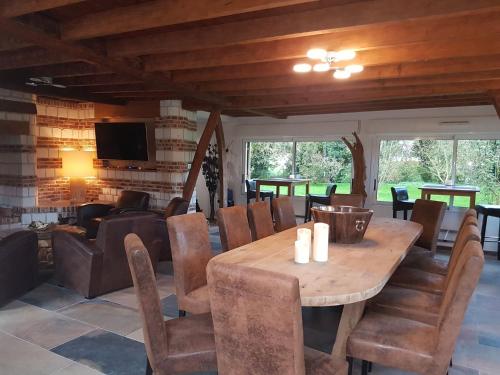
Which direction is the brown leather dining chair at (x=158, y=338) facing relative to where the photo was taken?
to the viewer's right

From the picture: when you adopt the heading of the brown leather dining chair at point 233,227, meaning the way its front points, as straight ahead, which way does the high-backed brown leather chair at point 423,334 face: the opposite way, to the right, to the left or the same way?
the opposite way

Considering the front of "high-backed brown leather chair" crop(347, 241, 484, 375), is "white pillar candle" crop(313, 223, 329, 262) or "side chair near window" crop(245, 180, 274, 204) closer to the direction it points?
the white pillar candle

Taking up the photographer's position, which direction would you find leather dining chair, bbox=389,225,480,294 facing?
facing to the left of the viewer

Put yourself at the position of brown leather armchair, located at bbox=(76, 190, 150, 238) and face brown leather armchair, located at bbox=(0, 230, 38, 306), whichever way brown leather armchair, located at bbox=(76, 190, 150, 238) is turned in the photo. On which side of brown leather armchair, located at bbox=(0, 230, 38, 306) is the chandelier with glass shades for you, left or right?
left

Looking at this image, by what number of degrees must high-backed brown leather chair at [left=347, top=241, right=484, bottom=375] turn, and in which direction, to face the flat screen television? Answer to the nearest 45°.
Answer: approximately 45° to its right

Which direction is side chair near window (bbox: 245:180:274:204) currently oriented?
to the viewer's right

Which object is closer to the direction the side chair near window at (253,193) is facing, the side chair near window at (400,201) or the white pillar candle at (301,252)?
the side chair near window

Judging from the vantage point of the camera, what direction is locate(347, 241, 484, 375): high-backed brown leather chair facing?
facing to the left of the viewer

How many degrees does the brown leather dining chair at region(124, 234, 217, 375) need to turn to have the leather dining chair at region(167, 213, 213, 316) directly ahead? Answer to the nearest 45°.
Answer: approximately 90° to its left

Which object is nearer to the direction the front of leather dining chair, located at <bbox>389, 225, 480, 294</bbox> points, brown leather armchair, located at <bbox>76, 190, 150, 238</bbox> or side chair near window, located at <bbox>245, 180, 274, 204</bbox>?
the brown leather armchair

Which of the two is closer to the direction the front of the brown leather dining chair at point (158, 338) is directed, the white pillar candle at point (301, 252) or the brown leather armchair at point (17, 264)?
the white pillar candle

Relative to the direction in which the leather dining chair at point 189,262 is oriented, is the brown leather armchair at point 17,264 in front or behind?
behind
